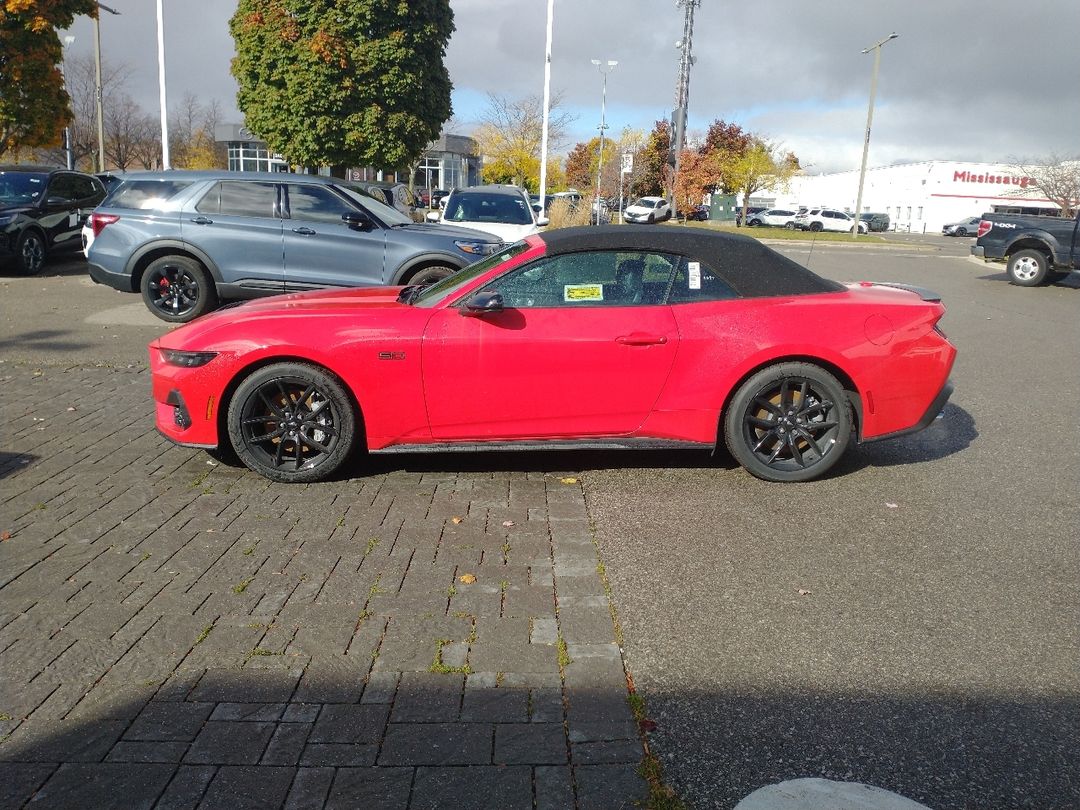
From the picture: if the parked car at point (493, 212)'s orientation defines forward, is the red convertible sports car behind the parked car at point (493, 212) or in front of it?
in front

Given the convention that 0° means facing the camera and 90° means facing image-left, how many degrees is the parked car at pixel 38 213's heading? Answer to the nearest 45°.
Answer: approximately 45°

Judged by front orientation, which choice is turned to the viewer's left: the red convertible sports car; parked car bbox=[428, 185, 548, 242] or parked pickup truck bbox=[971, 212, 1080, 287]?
the red convertible sports car

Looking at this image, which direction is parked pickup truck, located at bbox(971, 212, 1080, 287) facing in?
to the viewer's right

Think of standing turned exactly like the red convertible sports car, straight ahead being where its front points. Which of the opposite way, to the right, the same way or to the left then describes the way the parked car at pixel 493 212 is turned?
to the left

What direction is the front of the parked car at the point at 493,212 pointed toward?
toward the camera

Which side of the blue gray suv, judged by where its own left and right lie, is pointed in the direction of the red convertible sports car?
right

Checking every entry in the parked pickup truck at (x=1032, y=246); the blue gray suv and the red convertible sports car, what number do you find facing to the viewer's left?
1

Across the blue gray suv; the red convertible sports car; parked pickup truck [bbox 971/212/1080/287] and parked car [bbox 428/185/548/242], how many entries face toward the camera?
1

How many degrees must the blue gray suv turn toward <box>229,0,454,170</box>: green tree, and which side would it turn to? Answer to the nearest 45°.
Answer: approximately 90° to its left

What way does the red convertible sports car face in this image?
to the viewer's left

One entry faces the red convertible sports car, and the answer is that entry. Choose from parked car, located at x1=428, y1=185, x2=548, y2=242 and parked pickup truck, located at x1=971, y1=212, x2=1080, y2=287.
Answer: parked car, located at x1=428, y1=185, x2=548, y2=242

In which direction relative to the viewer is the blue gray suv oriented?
to the viewer's right

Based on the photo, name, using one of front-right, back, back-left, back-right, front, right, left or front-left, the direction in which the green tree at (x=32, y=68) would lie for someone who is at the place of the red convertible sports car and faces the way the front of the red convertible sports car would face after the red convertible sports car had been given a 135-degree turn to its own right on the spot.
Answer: left

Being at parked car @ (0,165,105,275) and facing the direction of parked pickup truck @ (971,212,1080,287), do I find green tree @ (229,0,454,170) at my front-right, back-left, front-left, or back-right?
front-left

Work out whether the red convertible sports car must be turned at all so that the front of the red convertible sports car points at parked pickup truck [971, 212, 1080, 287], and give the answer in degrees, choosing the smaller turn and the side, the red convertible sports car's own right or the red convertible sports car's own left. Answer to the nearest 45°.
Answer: approximately 135° to the red convertible sports car's own right

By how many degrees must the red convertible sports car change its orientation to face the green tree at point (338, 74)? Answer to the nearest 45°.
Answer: approximately 90° to its right

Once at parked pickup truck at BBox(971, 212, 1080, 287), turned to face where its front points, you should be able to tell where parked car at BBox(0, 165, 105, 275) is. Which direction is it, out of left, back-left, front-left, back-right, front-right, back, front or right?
back-right
